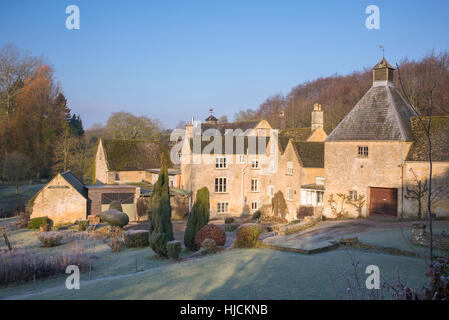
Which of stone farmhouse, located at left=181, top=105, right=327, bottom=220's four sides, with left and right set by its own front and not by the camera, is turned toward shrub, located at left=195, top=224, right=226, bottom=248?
front

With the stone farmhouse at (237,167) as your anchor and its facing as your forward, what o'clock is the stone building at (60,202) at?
The stone building is roughly at 2 o'clock from the stone farmhouse.

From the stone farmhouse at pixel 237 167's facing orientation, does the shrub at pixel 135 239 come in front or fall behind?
in front

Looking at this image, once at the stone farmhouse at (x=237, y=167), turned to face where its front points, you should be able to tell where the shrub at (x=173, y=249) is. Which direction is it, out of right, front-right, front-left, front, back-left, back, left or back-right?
front

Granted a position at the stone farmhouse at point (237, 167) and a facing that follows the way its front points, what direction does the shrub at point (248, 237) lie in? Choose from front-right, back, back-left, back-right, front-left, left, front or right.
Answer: front

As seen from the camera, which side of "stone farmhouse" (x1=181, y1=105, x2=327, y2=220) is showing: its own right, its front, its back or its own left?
front

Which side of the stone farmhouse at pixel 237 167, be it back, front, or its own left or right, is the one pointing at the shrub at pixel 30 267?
front
